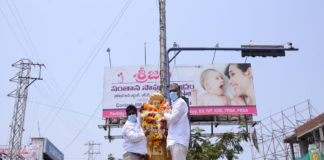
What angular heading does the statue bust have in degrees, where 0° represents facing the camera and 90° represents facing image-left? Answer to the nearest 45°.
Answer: approximately 0°

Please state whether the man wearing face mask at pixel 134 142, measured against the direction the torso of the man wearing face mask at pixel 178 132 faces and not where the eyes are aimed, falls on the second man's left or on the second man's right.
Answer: on the second man's right

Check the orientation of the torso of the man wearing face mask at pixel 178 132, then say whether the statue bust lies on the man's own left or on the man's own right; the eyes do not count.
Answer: on the man's own right

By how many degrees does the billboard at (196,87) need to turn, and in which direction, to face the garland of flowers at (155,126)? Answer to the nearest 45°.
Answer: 0° — it already faces it

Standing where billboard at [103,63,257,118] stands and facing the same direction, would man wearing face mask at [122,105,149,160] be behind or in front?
in front

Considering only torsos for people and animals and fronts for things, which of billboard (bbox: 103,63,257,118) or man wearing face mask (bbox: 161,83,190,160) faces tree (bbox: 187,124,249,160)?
the billboard

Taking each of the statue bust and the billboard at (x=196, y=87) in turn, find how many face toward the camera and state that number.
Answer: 2

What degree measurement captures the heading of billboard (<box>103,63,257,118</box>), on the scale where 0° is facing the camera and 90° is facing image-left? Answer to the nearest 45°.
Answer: approximately 0°
